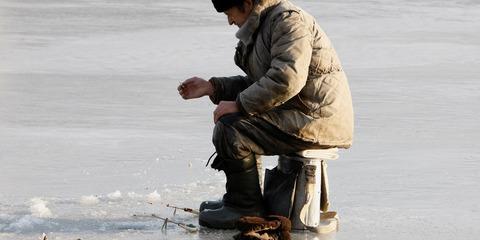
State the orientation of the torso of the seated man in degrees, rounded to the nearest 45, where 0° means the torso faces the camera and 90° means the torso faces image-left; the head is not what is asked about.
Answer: approximately 90°

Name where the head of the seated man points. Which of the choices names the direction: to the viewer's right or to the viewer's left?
to the viewer's left
